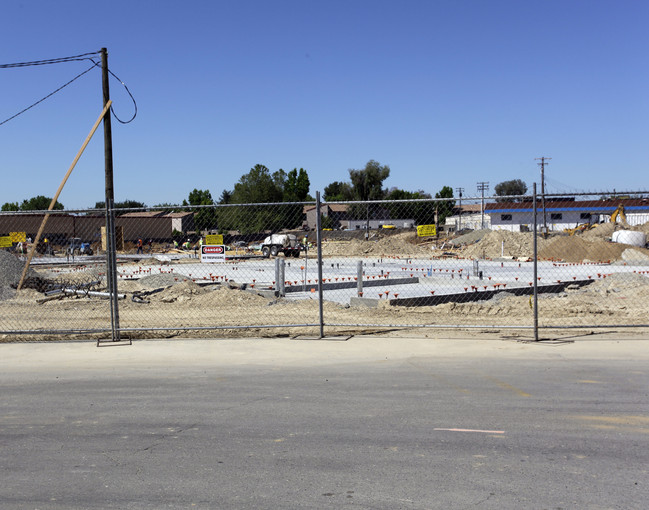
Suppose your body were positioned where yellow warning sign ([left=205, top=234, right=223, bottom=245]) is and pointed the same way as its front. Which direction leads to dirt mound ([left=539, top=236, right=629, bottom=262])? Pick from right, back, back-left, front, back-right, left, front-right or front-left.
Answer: back-left

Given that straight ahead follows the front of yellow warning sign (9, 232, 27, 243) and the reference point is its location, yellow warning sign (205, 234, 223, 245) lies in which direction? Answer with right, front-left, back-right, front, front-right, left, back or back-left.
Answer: front-left

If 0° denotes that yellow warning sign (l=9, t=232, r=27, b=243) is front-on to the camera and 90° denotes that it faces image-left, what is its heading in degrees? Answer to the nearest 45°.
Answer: approximately 0°

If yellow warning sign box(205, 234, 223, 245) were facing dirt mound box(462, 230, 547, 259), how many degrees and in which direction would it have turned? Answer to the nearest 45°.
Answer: approximately 135° to its left

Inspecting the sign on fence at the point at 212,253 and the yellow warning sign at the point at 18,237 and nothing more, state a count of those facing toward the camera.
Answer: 2
